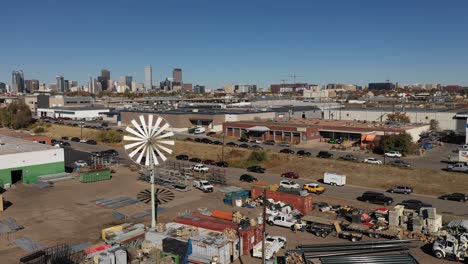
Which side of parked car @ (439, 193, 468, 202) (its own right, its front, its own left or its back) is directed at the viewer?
left

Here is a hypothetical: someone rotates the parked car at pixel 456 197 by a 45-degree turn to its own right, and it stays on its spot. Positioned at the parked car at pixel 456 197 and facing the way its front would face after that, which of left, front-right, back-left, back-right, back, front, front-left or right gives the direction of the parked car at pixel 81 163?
front-left

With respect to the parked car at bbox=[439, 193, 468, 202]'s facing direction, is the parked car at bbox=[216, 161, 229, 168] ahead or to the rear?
ahead

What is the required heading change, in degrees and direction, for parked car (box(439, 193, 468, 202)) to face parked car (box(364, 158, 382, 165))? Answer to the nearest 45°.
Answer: approximately 45° to its right

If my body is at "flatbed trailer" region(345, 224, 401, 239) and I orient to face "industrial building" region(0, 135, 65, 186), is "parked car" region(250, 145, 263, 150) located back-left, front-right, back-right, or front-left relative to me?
front-right

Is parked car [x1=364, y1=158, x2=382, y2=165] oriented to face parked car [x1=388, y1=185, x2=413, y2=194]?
no

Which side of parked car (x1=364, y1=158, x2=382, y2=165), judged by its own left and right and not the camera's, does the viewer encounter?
right
